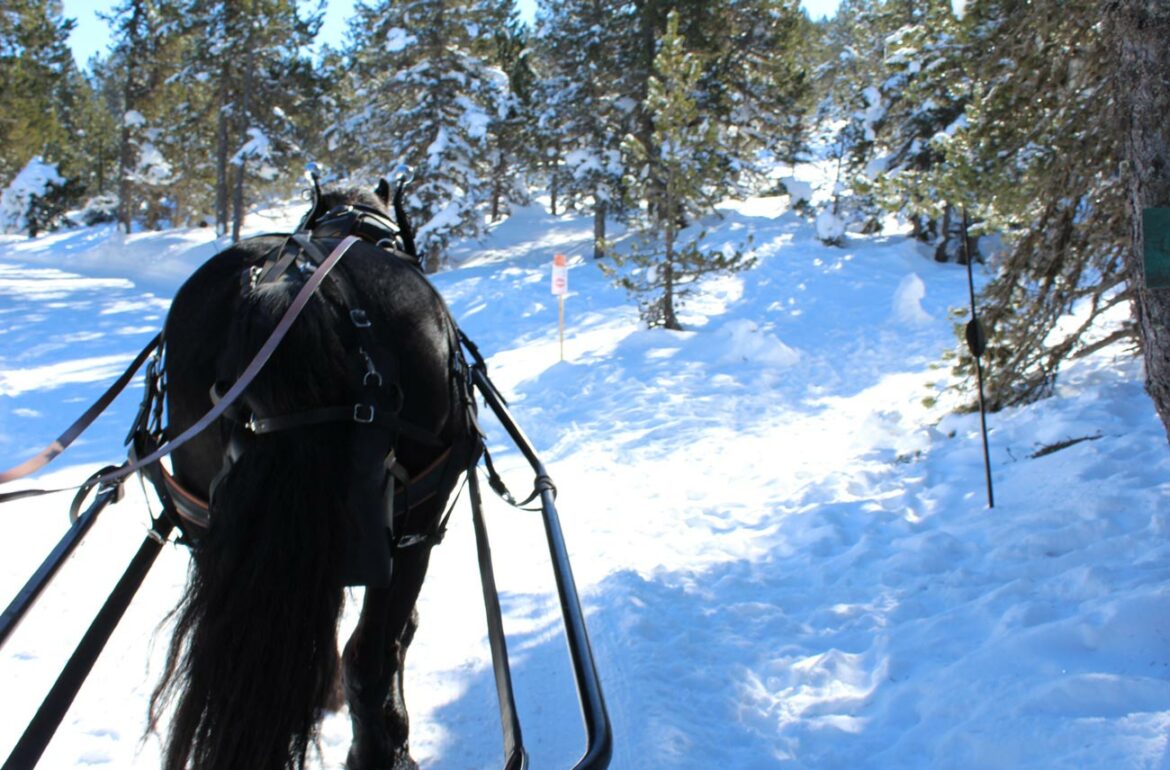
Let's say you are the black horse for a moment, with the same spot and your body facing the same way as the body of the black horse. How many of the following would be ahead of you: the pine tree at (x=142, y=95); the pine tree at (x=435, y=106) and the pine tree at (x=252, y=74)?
3

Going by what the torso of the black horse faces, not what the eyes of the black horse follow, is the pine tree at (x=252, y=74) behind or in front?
in front

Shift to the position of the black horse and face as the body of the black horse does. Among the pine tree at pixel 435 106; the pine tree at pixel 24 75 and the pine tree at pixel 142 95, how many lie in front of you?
3

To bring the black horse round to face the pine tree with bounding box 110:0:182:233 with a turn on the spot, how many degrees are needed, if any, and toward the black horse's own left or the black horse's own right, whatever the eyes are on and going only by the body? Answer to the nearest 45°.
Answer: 0° — it already faces it

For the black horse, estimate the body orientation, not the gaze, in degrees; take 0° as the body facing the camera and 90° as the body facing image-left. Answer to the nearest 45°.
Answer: approximately 180°

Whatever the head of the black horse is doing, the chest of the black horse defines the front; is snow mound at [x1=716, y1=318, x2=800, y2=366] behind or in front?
in front

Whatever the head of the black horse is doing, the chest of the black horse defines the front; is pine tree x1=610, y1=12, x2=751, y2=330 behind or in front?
in front

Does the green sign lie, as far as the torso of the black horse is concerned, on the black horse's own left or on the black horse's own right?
on the black horse's own right
